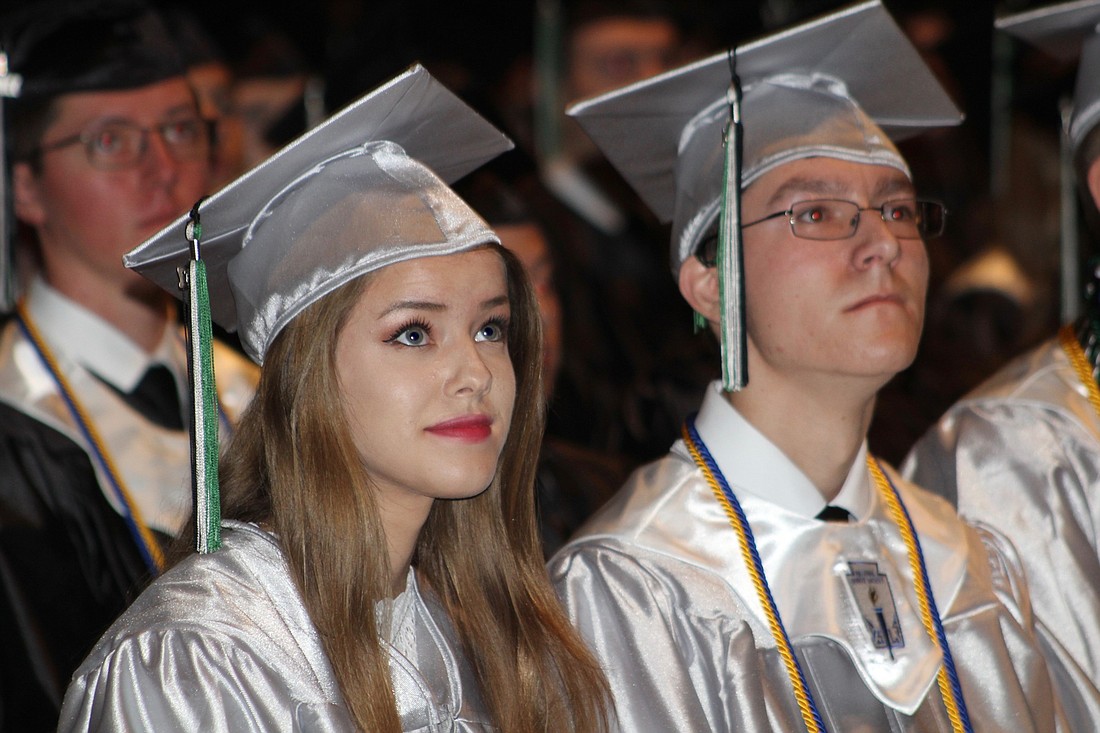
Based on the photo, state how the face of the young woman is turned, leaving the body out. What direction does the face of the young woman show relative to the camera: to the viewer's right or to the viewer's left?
to the viewer's right

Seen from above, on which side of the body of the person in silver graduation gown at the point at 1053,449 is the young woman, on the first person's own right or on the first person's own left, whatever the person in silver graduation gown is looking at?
on the first person's own right

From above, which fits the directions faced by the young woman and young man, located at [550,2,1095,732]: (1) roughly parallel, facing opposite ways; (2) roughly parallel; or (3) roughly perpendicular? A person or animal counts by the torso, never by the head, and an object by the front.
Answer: roughly parallel

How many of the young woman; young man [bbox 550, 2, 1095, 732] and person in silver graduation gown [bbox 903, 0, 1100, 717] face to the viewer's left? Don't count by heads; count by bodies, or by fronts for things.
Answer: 0

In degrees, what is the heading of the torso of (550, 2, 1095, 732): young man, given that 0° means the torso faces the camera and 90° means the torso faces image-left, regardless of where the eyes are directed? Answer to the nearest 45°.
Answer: approximately 315°

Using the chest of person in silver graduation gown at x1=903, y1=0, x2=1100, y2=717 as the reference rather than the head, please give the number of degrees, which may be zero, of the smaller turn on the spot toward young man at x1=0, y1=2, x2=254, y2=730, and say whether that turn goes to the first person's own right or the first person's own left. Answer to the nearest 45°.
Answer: approximately 135° to the first person's own right

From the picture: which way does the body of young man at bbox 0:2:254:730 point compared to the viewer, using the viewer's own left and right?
facing the viewer and to the right of the viewer

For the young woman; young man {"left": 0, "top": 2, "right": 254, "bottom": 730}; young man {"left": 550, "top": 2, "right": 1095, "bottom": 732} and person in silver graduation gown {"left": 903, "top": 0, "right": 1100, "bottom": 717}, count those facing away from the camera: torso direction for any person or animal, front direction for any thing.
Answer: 0

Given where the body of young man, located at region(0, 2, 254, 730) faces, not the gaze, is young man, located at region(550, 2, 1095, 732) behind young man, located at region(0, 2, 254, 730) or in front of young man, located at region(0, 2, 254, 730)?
in front

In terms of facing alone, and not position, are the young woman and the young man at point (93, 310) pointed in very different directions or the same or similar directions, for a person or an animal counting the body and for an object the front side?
same or similar directions

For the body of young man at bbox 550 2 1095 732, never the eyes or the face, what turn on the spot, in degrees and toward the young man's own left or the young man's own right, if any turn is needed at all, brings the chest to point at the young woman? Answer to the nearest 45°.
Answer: approximately 90° to the young man's own right

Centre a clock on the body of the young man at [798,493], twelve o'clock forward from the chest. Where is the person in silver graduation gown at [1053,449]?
the person in silver graduation gown at [1053,449] is roughly at 9 o'clock from the young man at [798,493].

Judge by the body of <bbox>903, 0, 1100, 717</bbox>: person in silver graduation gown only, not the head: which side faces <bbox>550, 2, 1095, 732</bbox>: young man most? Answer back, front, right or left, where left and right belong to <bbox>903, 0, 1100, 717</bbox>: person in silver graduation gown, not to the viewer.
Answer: right

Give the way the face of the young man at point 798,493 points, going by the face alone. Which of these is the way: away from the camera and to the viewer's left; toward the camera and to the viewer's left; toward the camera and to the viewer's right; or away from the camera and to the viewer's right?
toward the camera and to the viewer's right

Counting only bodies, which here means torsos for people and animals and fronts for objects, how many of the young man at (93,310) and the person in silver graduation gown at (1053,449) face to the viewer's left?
0

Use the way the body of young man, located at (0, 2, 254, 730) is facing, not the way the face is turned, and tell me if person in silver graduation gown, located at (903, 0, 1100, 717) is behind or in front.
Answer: in front

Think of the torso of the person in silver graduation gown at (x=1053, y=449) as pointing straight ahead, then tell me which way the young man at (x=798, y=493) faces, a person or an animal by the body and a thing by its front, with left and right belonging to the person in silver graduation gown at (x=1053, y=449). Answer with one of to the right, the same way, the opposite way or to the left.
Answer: the same way

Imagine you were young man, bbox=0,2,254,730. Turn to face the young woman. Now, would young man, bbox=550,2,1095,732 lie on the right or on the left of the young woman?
left

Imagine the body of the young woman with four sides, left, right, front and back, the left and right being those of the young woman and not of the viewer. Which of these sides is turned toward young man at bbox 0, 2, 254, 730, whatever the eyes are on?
back
